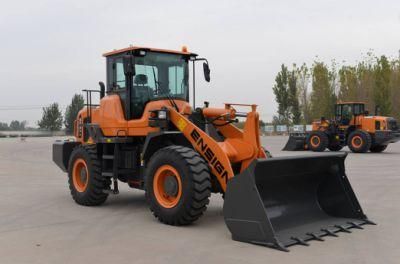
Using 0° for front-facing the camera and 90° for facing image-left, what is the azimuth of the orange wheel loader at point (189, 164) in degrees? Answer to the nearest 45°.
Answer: approximately 315°

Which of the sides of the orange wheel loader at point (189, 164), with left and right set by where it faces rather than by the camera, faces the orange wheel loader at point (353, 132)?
left
